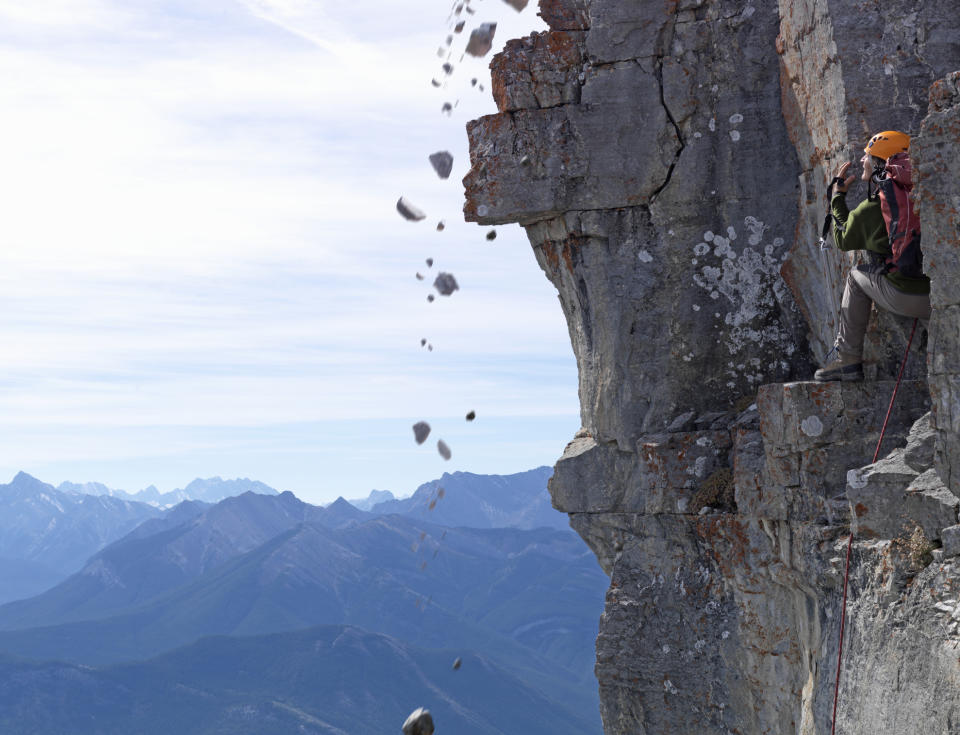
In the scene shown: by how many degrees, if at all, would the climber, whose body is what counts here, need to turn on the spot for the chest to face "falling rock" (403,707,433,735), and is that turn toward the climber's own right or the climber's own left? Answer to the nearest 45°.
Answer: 0° — they already face it

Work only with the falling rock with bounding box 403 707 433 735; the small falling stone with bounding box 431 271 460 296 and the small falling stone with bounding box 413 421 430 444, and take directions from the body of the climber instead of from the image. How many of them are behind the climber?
0

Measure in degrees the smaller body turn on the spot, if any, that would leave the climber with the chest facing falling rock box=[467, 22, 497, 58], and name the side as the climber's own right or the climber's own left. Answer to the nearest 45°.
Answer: approximately 45° to the climber's own right

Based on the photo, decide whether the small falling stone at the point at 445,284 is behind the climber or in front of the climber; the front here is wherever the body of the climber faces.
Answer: in front

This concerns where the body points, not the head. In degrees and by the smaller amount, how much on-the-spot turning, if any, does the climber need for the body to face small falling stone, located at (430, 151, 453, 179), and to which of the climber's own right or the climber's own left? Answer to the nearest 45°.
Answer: approximately 45° to the climber's own right

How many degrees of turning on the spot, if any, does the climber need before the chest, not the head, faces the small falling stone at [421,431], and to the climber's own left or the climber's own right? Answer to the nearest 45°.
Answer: approximately 45° to the climber's own right

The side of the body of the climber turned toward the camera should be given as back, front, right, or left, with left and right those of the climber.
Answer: left
